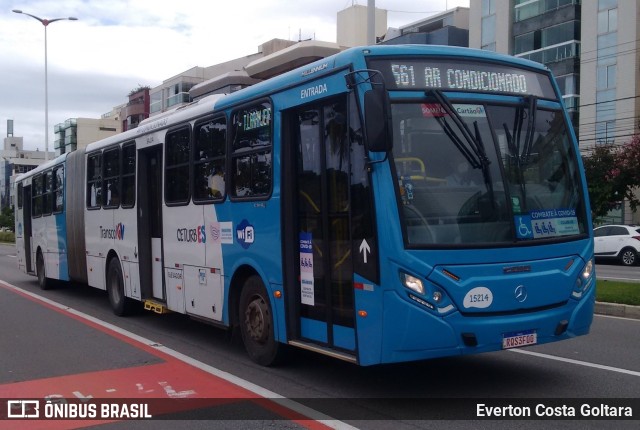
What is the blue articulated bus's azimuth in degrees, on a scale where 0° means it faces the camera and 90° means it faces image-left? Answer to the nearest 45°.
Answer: approximately 315°

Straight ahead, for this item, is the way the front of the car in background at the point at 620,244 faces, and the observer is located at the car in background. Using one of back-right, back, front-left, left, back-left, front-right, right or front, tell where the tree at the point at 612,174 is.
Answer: front-right

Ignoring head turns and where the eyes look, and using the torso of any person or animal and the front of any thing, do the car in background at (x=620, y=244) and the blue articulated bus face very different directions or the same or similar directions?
very different directions

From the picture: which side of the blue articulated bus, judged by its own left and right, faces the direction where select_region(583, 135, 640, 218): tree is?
left

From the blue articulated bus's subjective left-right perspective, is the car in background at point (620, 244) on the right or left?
on its left

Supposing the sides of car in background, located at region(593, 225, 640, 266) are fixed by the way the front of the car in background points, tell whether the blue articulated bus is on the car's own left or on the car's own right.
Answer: on the car's own left

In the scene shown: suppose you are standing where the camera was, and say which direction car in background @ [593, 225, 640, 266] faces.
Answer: facing away from the viewer and to the left of the viewer
